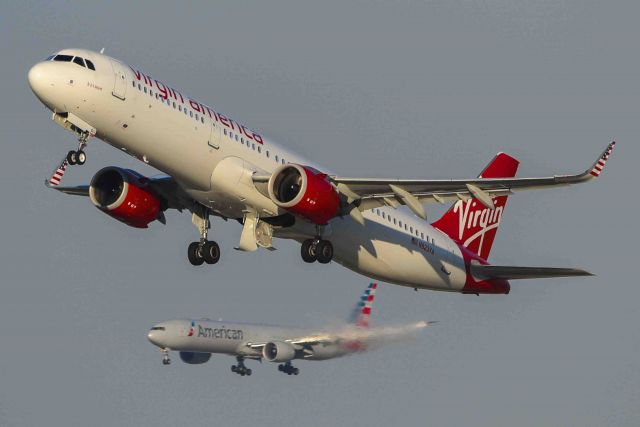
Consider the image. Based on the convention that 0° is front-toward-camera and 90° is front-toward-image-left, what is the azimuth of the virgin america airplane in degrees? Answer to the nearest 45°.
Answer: approximately 45°
